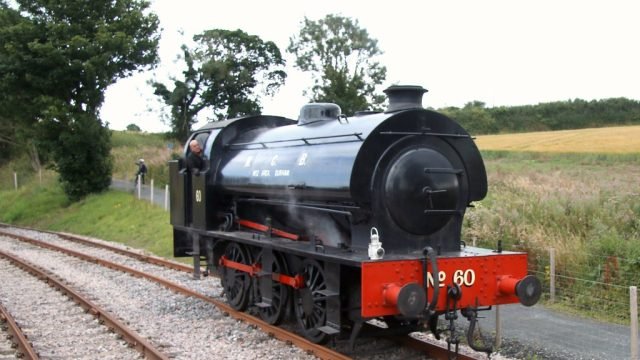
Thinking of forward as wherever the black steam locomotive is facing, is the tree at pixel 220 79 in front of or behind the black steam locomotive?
behind

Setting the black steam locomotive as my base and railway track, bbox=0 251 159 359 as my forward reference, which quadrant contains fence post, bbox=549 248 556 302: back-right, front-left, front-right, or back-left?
back-right

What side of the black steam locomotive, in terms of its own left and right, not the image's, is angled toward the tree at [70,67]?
back

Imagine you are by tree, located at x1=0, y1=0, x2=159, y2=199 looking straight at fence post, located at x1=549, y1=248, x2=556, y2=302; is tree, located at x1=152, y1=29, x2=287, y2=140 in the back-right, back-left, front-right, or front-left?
back-left

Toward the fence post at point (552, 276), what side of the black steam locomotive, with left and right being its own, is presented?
left

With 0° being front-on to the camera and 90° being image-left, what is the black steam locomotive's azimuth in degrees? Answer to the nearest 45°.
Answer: approximately 315°
